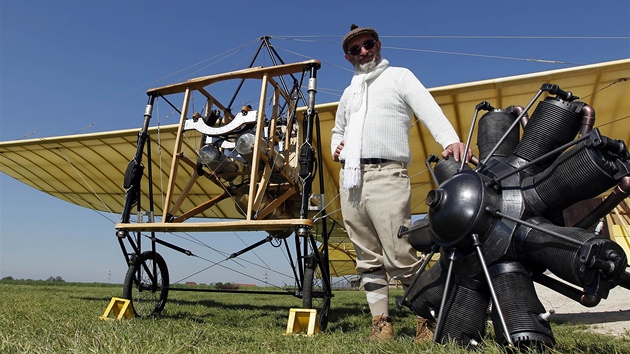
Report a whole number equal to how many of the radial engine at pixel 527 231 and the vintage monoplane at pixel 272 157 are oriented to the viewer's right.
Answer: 0

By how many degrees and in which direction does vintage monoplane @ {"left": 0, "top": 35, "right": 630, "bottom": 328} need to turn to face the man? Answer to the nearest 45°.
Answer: approximately 90° to its left

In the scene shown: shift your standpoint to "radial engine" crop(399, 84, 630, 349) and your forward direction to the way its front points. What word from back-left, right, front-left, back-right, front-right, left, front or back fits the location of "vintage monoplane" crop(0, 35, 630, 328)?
right

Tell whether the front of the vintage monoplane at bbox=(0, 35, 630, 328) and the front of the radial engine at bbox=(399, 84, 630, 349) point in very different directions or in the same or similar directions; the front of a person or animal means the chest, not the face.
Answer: same or similar directions

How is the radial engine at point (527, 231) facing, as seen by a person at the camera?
facing the viewer and to the left of the viewer

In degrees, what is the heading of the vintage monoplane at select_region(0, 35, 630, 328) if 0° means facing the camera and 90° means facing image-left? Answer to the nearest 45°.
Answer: approximately 45°

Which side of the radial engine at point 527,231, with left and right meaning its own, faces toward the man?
right
